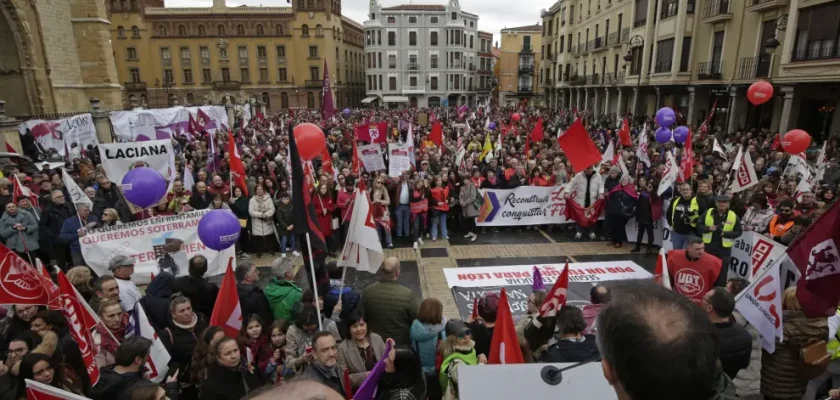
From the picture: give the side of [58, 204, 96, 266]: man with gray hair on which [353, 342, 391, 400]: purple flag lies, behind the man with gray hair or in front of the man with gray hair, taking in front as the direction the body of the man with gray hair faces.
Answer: in front

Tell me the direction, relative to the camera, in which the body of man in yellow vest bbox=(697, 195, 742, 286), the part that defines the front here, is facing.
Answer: toward the camera

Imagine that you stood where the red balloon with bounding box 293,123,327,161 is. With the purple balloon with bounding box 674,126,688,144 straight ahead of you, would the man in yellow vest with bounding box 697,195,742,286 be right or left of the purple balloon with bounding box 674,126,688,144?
right

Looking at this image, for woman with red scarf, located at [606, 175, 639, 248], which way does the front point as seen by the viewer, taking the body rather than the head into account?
toward the camera

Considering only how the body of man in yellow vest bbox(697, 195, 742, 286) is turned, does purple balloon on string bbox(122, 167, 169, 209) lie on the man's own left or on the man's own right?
on the man's own right

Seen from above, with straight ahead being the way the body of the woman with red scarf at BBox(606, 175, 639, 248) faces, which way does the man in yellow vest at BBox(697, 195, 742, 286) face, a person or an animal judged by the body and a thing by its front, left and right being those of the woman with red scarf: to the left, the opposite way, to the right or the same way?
the same way

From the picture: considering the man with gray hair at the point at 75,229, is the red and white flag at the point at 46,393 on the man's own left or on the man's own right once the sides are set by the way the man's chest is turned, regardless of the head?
on the man's own right

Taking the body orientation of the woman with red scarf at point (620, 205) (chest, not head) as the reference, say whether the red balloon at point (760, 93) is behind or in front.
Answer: behind

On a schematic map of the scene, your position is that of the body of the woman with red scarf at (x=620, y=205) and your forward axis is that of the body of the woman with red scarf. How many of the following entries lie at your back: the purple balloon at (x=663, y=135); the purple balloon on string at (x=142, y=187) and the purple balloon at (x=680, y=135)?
2

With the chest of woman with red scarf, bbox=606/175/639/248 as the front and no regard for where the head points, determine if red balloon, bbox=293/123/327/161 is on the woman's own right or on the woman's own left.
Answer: on the woman's own right

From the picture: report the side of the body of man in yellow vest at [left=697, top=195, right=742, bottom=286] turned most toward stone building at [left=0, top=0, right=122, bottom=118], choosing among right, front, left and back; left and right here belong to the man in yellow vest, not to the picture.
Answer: right

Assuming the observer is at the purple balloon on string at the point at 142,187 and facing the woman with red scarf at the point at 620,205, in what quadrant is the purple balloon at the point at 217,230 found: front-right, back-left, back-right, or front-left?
front-right

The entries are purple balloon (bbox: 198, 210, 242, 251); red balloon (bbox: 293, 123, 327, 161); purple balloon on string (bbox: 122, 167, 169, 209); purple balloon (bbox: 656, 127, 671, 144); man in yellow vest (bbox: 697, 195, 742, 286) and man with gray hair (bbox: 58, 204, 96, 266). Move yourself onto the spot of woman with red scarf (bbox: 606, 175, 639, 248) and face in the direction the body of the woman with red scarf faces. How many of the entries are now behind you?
1

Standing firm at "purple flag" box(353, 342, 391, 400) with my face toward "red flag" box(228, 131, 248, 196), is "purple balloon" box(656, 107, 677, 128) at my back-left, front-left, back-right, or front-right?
front-right

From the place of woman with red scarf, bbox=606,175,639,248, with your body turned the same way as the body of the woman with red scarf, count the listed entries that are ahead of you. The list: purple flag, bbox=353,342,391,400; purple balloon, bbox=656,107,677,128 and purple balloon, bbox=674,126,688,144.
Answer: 1

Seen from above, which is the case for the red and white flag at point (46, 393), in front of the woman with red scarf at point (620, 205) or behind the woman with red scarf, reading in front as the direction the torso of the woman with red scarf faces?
in front

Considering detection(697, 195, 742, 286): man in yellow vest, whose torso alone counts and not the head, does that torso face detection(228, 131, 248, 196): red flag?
no

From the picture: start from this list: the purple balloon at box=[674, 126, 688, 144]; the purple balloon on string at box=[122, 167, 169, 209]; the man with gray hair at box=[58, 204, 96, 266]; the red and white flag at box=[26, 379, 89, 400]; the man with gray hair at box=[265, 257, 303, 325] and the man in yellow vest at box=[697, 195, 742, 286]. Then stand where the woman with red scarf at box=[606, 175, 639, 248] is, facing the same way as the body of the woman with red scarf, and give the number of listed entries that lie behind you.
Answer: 1

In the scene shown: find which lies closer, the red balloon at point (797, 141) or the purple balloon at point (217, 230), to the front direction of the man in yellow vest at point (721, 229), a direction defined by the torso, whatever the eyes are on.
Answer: the purple balloon
